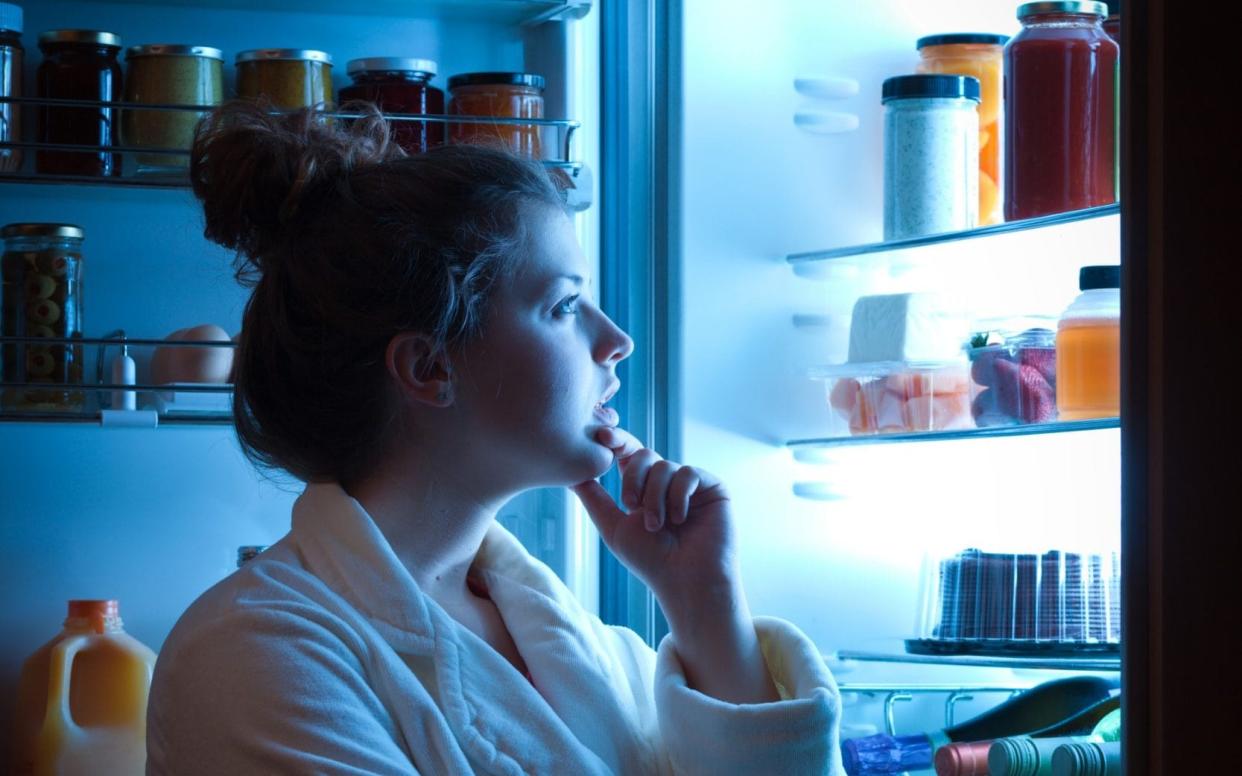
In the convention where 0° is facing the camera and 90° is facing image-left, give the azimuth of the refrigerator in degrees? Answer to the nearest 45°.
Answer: approximately 45°

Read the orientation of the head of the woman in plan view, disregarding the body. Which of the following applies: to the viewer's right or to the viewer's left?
to the viewer's right
